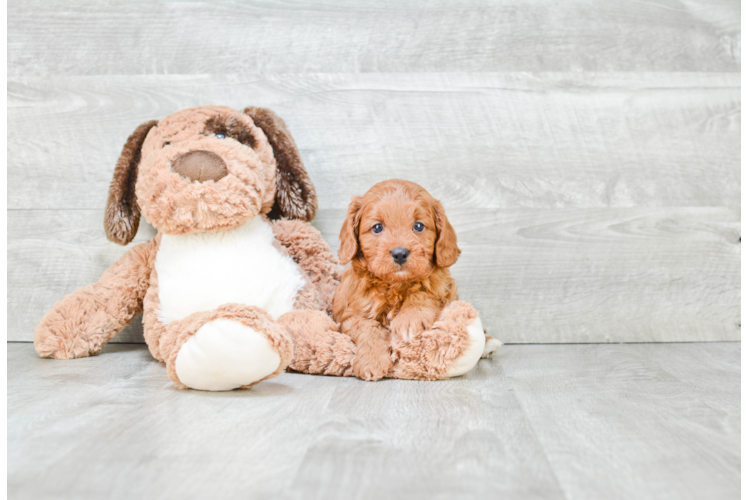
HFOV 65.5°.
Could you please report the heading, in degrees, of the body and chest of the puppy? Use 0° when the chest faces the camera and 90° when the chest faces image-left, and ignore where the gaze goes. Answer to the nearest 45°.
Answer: approximately 0°

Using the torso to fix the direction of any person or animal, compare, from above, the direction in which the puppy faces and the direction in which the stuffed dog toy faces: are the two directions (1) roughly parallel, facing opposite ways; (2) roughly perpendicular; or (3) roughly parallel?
roughly parallel

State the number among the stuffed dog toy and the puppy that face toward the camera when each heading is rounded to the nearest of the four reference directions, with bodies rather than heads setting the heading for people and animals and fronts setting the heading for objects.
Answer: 2

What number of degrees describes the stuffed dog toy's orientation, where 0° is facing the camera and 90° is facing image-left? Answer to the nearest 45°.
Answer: approximately 0°
